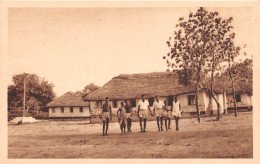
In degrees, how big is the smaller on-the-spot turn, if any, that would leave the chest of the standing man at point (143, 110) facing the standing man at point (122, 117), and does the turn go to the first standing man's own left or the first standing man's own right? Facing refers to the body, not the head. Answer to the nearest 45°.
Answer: approximately 90° to the first standing man's own right

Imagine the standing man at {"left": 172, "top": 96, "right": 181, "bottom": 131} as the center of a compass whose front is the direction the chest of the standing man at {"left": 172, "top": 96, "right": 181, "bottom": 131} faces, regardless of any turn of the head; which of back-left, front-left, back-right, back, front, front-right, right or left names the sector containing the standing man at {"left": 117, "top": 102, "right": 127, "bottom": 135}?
right

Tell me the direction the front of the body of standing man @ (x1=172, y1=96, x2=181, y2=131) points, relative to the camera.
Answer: toward the camera

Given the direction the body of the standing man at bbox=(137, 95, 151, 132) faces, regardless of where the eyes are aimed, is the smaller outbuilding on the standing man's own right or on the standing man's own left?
on the standing man's own right

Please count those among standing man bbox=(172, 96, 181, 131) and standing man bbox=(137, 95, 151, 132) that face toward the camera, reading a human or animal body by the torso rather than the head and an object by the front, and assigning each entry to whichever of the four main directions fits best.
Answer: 2

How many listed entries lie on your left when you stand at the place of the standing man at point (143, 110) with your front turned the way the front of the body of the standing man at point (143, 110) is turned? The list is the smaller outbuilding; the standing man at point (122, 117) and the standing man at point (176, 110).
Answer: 1

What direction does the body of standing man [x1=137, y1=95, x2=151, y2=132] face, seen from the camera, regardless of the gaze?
toward the camera
